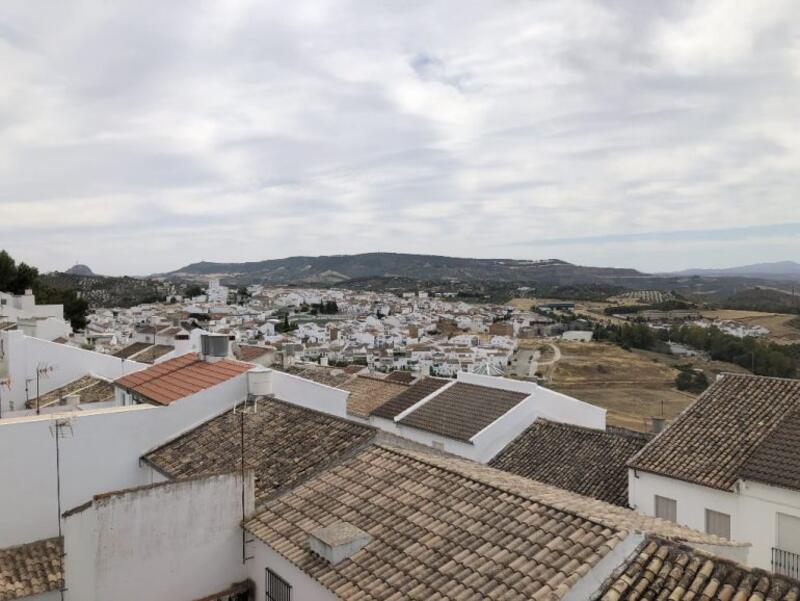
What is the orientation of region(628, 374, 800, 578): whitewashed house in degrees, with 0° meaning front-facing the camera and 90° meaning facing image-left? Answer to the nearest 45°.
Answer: approximately 45°

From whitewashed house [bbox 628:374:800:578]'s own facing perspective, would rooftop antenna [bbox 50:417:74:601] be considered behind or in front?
in front
